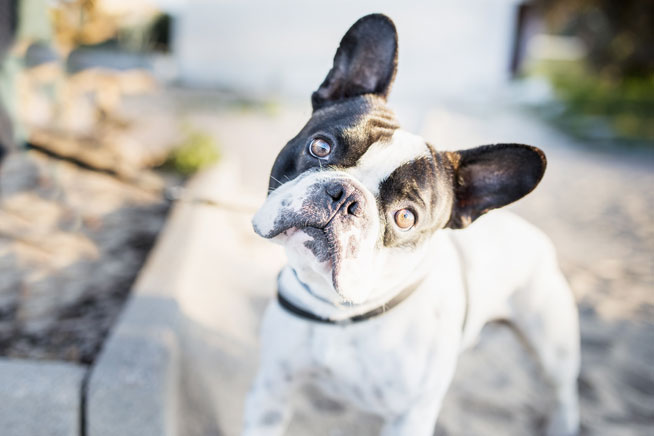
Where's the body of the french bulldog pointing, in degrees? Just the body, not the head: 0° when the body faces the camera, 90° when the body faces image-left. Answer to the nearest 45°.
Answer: approximately 45°

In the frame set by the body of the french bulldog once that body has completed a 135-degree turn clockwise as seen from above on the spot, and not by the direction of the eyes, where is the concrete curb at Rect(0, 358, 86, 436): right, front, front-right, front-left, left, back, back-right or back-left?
left

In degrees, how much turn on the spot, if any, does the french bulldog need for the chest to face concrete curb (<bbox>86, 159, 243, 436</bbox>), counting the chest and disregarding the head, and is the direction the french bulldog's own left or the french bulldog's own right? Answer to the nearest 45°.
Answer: approximately 45° to the french bulldog's own right
